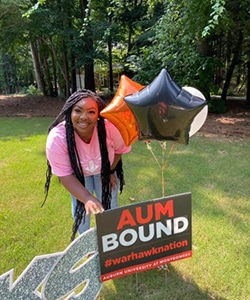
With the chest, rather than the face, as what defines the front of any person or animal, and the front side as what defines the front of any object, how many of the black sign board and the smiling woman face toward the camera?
2

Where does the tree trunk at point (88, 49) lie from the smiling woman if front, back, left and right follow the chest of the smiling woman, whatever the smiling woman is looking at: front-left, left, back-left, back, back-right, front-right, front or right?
back

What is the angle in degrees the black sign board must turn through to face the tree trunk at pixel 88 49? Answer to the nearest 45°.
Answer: approximately 180°

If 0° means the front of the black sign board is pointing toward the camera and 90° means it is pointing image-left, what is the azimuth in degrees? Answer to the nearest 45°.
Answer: approximately 0°
